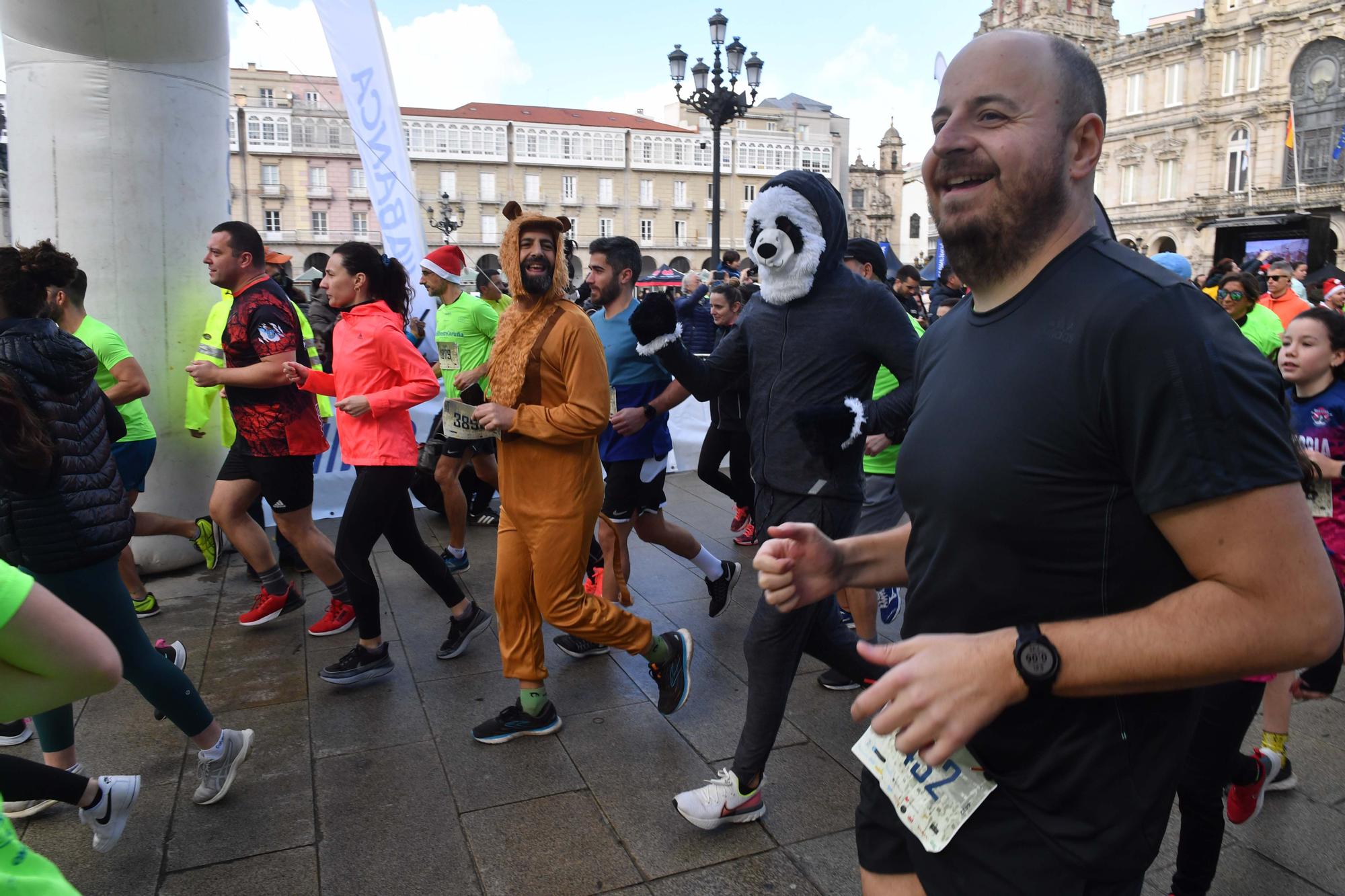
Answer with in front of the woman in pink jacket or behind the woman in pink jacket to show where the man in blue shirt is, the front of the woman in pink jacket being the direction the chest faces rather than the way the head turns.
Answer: behind

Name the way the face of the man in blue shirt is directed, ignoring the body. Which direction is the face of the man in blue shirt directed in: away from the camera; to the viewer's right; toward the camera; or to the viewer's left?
to the viewer's left

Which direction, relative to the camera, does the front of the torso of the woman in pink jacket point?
to the viewer's left

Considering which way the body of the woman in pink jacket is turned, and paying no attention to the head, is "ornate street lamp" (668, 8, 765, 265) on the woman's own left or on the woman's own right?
on the woman's own right

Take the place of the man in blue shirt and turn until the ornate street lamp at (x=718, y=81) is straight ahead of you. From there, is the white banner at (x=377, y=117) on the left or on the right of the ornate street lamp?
left

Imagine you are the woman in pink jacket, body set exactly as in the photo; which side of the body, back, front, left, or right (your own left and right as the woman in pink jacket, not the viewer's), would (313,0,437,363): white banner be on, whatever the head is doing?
right

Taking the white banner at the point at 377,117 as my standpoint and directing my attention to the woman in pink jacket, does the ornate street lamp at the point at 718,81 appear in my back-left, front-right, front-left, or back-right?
back-left

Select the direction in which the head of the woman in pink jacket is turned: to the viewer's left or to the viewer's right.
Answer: to the viewer's left
